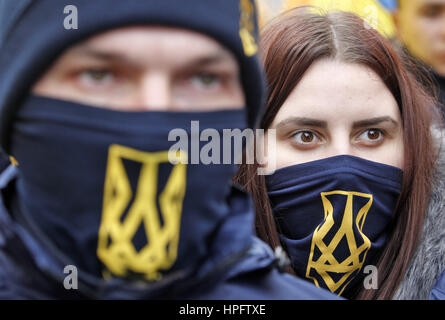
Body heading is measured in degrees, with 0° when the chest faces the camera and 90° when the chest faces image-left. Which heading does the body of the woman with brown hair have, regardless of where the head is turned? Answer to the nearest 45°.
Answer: approximately 0°

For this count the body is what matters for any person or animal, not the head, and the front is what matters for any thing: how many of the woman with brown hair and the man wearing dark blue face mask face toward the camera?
2

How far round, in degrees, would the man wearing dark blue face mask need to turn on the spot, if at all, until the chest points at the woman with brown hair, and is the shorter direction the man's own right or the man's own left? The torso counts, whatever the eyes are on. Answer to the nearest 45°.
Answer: approximately 135° to the man's own left
